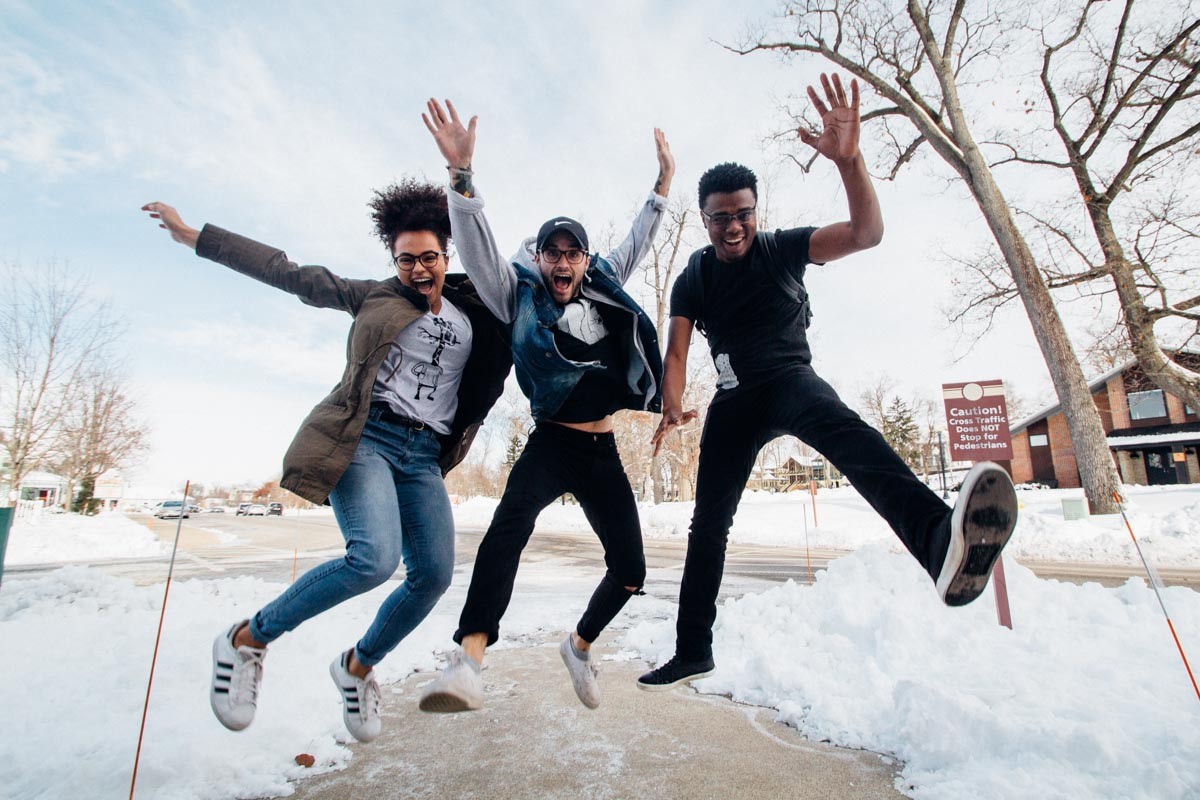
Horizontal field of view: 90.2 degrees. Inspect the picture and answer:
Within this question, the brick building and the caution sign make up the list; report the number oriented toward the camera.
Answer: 2

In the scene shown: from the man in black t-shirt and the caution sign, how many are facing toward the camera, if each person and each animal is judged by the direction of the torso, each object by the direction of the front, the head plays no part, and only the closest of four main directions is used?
2

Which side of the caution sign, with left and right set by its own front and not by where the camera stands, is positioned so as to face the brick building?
back

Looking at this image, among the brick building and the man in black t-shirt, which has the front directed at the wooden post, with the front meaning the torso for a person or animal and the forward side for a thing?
the brick building

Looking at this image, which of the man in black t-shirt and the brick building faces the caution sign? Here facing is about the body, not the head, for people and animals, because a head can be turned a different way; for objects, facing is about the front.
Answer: the brick building

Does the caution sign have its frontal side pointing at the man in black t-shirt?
yes

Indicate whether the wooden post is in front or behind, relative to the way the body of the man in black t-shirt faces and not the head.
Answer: behind

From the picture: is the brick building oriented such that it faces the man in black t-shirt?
yes
